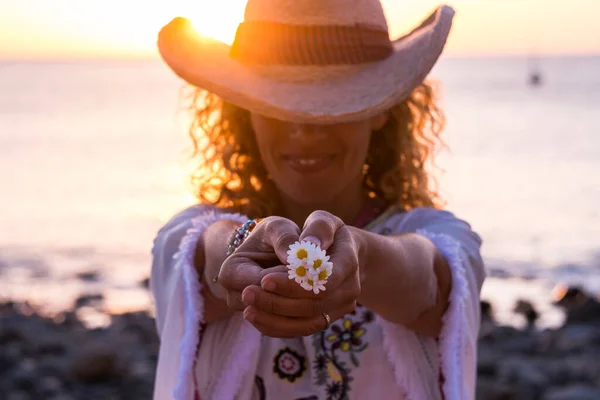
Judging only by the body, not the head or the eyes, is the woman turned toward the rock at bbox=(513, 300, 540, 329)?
no

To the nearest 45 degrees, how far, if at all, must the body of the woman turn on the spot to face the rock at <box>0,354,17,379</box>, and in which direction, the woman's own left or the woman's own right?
approximately 135° to the woman's own right

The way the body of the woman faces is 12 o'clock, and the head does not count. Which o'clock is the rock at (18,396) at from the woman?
The rock is roughly at 5 o'clock from the woman.

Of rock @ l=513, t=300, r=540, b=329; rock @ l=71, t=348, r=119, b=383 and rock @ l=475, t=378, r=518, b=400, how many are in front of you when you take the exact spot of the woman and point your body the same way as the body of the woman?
0

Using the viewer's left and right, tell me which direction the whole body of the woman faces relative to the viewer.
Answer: facing the viewer

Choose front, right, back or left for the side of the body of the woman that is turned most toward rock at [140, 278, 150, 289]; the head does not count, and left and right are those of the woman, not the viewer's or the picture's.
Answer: back

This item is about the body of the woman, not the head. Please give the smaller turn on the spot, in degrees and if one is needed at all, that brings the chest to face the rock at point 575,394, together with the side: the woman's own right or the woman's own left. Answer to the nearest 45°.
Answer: approximately 135° to the woman's own left

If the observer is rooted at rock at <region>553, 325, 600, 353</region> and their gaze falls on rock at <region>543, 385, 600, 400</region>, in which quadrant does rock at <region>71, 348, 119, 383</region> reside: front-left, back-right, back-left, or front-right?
front-right

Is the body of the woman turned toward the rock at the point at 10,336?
no

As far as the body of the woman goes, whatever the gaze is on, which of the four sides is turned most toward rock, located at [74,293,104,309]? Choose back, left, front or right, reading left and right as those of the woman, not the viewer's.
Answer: back

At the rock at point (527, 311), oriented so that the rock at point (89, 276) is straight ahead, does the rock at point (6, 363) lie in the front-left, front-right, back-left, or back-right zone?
front-left

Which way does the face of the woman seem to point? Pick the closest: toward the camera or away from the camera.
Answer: toward the camera

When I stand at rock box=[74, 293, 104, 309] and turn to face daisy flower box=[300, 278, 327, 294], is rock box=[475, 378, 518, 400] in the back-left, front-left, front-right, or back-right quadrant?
front-left

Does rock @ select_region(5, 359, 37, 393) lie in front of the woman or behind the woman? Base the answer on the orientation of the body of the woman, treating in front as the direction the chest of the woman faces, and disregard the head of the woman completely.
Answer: behind

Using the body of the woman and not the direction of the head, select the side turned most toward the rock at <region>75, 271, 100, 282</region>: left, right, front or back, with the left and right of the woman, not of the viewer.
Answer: back

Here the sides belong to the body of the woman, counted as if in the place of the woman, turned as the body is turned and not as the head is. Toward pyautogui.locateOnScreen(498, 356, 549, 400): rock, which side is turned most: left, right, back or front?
back
